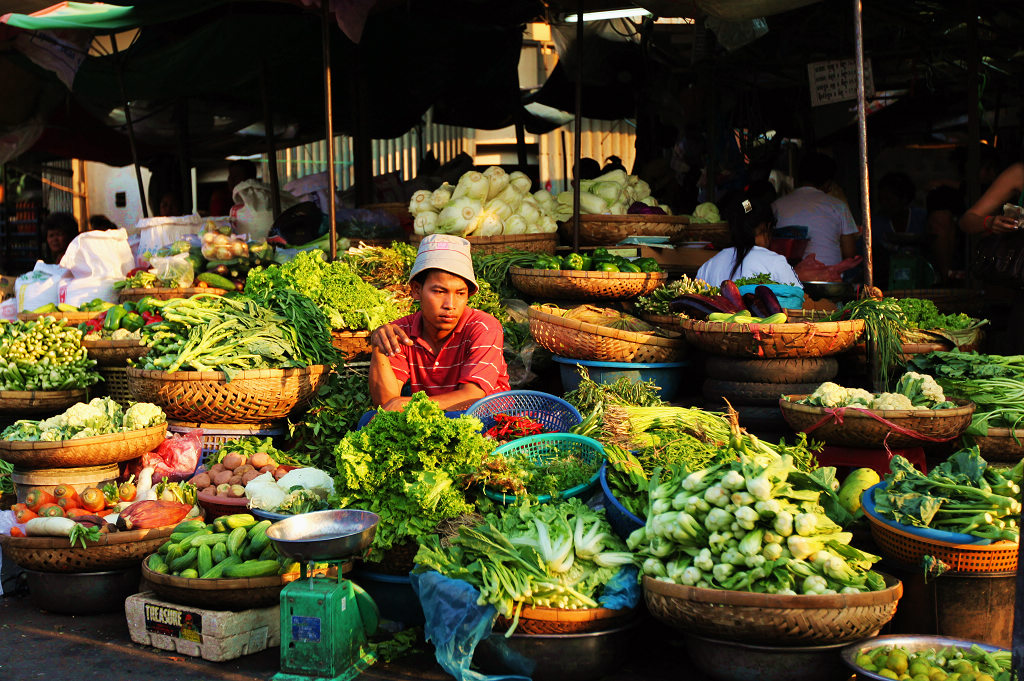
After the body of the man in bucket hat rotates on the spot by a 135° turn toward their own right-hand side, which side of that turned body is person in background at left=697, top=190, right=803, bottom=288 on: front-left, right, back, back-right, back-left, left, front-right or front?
right

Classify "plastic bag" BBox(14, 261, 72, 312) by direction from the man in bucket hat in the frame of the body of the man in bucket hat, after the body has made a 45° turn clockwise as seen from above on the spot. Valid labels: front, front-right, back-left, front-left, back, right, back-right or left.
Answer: right

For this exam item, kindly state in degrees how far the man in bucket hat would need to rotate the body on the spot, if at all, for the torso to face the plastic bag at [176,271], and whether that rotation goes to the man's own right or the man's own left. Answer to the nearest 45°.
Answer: approximately 135° to the man's own right

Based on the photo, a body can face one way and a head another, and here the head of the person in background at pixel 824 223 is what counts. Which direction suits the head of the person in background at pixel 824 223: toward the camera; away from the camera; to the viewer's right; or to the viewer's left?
away from the camera

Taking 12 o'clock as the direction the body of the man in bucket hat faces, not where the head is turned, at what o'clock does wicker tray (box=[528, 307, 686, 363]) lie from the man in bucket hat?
The wicker tray is roughly at 8 o'clock from the man in bucket hat.
